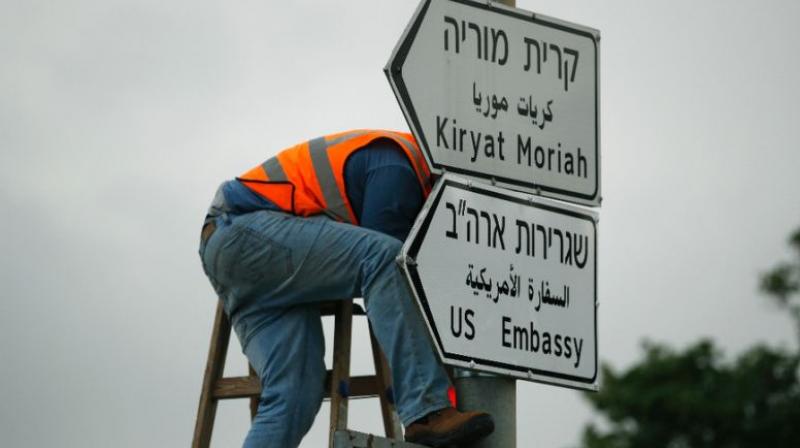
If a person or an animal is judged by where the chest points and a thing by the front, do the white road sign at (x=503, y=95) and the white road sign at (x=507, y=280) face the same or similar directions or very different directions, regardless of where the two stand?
same or similar directions

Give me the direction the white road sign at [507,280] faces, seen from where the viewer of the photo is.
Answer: facing the viewer and to the right of the viewer

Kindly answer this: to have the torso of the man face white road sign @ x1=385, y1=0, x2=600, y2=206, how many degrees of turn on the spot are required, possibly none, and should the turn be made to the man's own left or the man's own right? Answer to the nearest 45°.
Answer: approximately 45° to the man's own right

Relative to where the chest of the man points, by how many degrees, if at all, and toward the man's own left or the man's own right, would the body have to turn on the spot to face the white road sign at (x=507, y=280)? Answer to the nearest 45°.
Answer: approximately 45° to the man's own right

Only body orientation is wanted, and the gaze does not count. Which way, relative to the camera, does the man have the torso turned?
to the viewer's right

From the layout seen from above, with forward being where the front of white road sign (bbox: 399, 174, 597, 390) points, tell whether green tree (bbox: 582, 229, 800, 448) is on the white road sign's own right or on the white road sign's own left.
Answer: on the white road sign's own left

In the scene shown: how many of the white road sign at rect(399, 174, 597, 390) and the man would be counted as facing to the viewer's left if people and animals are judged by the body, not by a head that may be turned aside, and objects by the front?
0

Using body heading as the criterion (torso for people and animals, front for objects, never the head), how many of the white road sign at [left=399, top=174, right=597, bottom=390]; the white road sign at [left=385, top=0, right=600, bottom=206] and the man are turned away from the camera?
0

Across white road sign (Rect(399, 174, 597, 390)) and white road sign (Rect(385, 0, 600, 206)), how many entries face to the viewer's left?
0

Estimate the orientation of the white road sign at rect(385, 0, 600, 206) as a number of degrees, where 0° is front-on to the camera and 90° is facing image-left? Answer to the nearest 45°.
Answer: approximately 315°

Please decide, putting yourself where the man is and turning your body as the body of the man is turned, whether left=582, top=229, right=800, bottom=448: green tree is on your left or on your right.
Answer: on your left
